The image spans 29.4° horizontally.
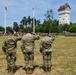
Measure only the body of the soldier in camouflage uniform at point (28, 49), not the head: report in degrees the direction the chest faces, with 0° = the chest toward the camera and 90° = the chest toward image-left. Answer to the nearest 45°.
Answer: approximately 180°

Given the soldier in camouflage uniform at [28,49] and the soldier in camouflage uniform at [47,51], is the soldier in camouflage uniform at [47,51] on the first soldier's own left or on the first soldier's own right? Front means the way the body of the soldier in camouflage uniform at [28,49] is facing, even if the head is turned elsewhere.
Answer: on the first soldier's own right

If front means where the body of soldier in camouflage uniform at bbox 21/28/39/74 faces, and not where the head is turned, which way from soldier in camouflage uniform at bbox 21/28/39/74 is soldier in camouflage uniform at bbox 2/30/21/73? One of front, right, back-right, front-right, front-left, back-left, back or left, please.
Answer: left
